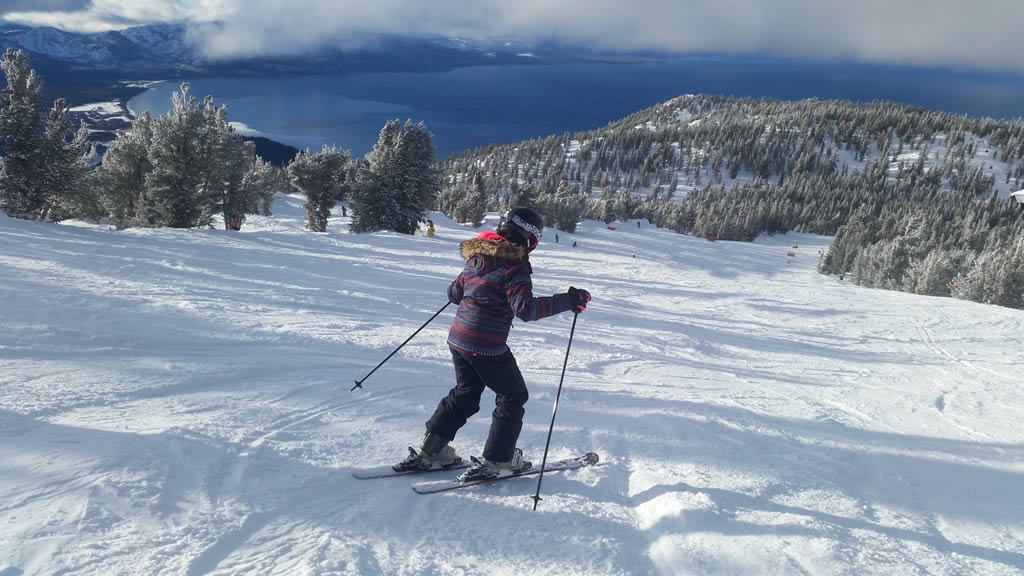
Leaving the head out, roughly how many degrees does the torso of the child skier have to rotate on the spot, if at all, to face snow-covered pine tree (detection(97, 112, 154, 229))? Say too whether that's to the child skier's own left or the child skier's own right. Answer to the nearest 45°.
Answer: approximately 90° to the child skier's own left

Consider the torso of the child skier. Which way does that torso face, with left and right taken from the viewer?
facing away from the viewer and to the right of the viewer

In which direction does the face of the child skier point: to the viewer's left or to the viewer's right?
to the viewer's right

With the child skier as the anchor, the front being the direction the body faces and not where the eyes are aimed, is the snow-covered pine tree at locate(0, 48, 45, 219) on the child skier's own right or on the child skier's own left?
on the child skier's own left

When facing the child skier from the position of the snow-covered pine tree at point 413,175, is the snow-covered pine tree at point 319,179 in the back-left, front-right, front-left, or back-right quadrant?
back-right

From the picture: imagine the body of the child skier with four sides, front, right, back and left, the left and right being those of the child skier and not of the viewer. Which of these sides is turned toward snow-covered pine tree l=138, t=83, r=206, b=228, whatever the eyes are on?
left

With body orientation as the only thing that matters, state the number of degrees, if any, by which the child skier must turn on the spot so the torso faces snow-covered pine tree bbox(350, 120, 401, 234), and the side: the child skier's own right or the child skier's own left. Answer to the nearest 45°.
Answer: approximately 45° to the child skier's own left
